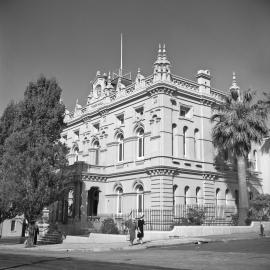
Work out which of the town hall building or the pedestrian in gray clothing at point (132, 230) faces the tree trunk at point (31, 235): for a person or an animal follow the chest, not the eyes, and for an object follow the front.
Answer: the town hall building

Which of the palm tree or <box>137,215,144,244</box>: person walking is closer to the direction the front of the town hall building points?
the person walking

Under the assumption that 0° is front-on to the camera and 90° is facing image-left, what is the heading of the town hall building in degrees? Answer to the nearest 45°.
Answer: approximately 45°

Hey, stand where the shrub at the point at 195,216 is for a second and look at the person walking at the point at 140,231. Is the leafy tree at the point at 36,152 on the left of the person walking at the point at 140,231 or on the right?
right
